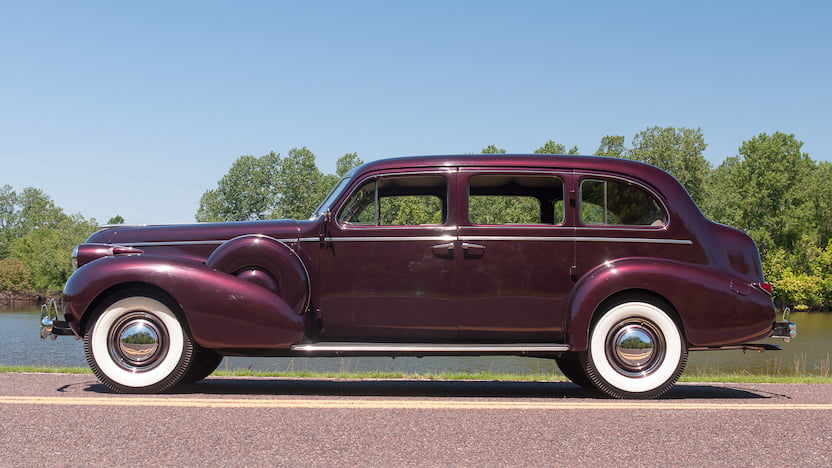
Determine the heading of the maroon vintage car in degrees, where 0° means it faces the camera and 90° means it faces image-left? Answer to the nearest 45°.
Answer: approximately 90°
